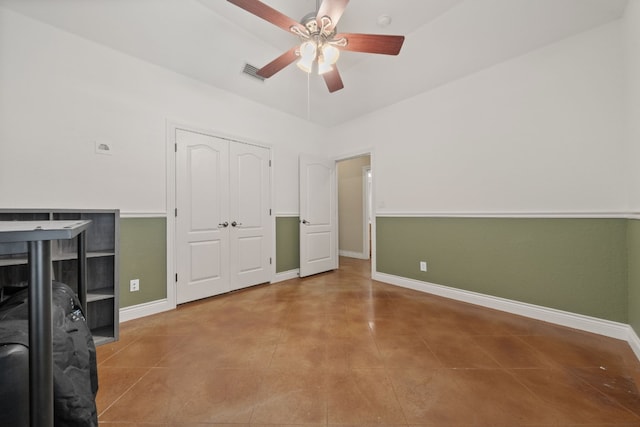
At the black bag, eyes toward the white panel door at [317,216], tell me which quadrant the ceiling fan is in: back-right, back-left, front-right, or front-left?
front-right

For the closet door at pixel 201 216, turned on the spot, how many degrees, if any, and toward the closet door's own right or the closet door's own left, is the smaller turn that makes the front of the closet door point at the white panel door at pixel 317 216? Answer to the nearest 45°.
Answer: approximately 45° to the closet door's own left

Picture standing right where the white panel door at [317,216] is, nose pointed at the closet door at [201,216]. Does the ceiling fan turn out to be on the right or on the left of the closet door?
left

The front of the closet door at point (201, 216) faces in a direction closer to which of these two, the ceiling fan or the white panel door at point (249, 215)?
the ceiling fan

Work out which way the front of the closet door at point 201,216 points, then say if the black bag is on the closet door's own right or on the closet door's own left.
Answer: on the closet door's own right

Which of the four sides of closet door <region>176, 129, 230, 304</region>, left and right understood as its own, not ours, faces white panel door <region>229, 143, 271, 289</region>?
left

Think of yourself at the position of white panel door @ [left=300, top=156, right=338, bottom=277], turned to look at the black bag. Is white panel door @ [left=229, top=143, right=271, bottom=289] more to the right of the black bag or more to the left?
right

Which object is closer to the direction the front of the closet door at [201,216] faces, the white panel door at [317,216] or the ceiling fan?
the ceiling fan

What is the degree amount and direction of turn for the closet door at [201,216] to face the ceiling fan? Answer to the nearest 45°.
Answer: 0° — it already faces it

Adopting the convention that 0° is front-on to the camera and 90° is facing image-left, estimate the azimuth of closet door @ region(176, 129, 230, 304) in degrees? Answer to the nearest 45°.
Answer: approximately 315°
